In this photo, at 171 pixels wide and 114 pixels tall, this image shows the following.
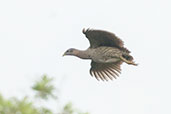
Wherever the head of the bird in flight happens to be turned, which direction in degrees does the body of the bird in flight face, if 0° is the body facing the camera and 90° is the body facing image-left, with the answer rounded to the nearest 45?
approximately 90°
